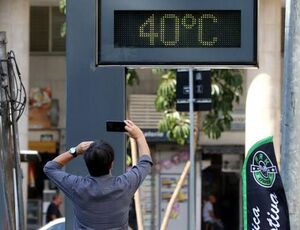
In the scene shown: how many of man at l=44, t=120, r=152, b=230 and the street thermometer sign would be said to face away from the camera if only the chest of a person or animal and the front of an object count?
1

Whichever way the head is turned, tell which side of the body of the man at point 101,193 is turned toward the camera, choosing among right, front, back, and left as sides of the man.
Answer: back

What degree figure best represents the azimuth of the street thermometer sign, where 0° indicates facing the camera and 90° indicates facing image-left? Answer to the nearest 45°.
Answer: approximately 0°

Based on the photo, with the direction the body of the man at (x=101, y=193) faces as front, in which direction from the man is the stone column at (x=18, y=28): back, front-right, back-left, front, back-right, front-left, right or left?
front

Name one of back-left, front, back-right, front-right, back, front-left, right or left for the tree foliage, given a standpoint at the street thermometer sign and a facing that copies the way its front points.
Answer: back

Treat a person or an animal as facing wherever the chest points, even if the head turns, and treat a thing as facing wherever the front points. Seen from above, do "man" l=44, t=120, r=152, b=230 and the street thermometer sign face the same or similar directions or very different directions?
very different directions

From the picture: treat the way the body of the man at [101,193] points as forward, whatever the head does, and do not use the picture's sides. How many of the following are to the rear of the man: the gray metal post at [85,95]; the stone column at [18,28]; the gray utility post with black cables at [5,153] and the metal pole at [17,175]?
0

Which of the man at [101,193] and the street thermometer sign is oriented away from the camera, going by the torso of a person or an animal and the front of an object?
the man

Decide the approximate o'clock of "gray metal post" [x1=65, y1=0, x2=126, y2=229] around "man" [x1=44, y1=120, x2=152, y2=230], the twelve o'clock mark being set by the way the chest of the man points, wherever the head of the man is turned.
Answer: The gray metal post is roughly at 12 o'clock from the man.

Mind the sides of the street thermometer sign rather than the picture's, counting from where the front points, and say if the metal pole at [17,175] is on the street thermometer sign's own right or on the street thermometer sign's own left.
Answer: on the street thermometer sign's own right

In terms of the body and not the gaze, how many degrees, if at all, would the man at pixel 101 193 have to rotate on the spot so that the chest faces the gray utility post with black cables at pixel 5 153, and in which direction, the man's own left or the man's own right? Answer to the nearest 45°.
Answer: approximately 45° to the man's own left

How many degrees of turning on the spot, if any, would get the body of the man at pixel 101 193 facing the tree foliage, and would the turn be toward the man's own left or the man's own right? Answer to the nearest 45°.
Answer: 0° — they already face it

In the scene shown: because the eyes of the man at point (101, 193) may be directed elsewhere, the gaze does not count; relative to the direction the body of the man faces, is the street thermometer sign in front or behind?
in front

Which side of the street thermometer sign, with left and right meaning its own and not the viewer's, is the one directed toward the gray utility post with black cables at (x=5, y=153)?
right
